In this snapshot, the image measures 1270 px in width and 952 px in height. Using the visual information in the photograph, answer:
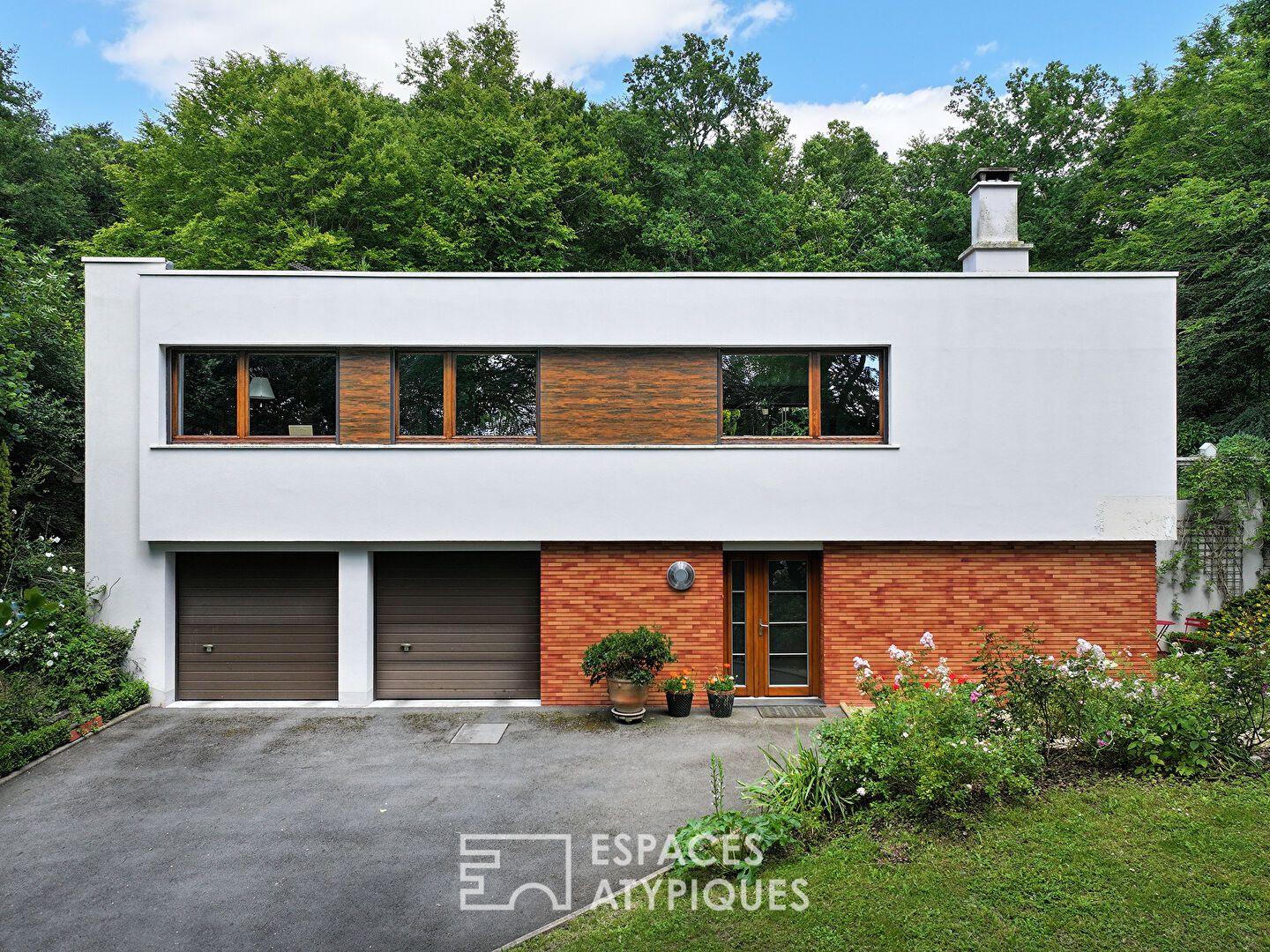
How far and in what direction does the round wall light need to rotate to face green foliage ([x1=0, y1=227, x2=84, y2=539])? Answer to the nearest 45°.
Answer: approximately 90° to its right

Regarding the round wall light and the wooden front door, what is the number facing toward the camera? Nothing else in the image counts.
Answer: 2

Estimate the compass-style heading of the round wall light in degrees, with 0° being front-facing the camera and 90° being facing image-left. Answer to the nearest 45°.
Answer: approximately 0°

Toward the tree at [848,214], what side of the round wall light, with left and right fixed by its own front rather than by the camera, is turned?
back

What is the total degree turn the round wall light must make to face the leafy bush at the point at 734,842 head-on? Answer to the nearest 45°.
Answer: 0° — it already faces it

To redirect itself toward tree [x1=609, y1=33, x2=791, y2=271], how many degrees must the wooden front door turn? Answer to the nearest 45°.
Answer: approximately 180°

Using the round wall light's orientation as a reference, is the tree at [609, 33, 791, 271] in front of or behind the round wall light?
behind

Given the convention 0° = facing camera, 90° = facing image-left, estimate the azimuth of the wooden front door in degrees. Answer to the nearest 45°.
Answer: approximately 0°
